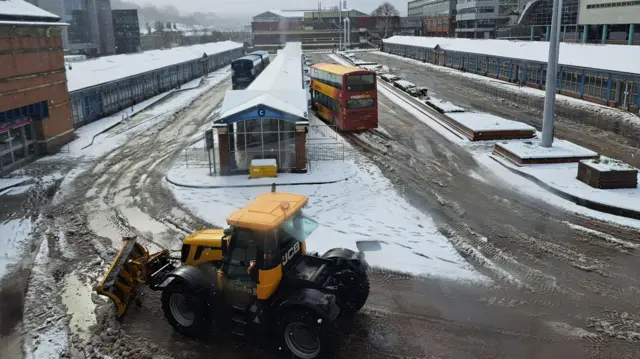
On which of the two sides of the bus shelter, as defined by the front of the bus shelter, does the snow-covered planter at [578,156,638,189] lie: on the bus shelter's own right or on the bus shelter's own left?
on the bus shelter's own left

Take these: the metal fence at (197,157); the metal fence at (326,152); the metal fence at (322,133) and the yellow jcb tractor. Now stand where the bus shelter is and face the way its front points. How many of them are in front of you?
1

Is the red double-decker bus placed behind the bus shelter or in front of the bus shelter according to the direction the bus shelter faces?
behind

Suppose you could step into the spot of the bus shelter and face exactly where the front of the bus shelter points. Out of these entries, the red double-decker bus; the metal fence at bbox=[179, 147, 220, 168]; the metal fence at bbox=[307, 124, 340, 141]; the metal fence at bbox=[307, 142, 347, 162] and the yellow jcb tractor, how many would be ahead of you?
1

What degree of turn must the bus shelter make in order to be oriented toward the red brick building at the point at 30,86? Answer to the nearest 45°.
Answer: approximately 135° to its right

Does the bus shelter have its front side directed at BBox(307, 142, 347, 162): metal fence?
no

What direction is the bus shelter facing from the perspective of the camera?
toward the camera

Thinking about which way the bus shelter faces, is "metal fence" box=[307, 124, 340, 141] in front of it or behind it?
behind

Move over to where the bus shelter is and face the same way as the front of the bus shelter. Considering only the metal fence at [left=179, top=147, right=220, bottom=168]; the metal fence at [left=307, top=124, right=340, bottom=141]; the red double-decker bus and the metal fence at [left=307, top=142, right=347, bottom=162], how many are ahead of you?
0

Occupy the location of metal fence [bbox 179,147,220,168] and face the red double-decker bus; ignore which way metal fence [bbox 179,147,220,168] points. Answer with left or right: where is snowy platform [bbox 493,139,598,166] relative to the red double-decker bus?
right

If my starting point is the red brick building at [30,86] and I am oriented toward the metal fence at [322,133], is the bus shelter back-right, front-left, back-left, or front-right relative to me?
front-right

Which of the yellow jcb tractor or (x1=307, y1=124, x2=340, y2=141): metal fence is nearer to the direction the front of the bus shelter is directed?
the yellow jcb tractor

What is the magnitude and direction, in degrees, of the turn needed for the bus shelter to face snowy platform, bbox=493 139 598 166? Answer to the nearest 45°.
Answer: approximately 90° to its left

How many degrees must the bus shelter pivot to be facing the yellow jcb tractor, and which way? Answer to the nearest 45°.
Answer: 0° — it already faces it

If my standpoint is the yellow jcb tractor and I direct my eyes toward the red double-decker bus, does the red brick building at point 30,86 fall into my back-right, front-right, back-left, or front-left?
front-left

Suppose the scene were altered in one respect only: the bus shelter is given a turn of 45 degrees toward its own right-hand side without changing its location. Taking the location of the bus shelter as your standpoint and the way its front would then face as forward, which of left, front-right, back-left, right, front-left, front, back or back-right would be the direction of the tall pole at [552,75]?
back-left

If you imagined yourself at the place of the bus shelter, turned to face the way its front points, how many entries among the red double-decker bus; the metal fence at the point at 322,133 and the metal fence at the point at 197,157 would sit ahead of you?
0

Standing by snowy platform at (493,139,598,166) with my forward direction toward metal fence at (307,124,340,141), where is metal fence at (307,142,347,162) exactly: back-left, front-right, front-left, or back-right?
front-left
